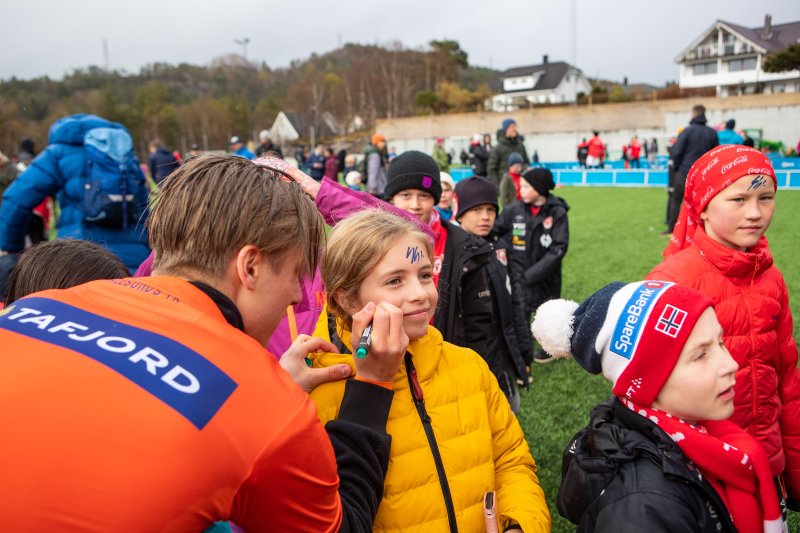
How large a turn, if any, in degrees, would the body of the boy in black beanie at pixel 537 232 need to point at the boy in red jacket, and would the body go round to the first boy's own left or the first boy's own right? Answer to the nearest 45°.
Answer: approximately 45° to the first boy's own left

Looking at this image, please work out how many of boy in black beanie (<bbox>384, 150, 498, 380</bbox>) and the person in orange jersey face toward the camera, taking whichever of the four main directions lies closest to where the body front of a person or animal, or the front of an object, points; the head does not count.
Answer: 1

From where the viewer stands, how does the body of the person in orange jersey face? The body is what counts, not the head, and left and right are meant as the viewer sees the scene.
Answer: facing away from the viewer and to the right of the viewer

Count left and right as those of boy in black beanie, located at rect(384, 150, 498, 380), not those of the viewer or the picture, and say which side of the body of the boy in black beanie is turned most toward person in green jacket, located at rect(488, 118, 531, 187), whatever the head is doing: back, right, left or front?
back

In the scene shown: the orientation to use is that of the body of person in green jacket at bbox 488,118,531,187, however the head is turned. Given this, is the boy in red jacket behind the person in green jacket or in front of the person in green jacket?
in front

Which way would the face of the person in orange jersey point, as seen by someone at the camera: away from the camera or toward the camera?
away from the camera

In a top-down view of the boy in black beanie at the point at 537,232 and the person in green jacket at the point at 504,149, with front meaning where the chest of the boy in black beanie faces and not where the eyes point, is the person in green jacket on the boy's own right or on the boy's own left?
on the boy's own right

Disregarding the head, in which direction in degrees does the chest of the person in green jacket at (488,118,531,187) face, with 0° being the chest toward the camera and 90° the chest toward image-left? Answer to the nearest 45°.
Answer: approximately 315°

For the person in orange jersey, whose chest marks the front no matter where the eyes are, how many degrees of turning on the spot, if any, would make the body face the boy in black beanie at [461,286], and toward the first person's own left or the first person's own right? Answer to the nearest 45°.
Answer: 0° — they already face them

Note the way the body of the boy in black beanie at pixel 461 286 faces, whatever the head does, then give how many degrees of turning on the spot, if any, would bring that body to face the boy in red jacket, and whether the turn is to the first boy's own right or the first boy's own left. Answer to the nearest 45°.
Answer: approximately 45° to the first boy's own left

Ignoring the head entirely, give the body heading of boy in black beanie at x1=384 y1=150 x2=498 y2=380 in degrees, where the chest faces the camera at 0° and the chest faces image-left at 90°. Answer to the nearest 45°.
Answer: approximately 0°
